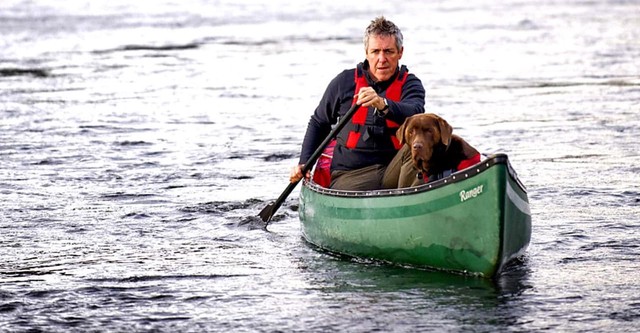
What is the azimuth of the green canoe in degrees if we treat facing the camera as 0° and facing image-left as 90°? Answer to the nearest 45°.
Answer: approximately 315°

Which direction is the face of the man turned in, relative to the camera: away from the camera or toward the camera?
toward the camera

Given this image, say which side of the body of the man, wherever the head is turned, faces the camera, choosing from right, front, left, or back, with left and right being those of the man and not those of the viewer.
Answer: front
